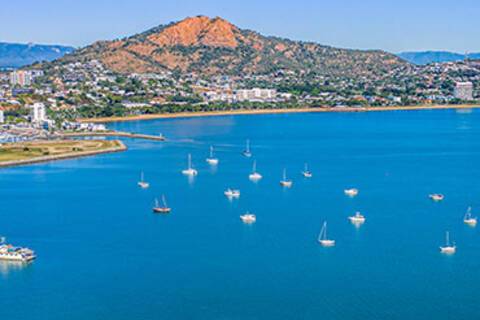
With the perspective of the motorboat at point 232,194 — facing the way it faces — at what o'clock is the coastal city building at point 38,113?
The coastal city building is roughly at 2 o'clock from the motorboat.

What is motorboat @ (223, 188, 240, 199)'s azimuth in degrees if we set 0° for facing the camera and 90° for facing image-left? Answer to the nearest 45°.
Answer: approximately 90°

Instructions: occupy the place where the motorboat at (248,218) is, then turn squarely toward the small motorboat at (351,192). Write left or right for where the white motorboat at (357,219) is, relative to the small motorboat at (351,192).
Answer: right

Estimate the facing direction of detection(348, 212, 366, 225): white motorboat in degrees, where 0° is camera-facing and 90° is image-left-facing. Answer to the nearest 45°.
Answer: approximately 90°
